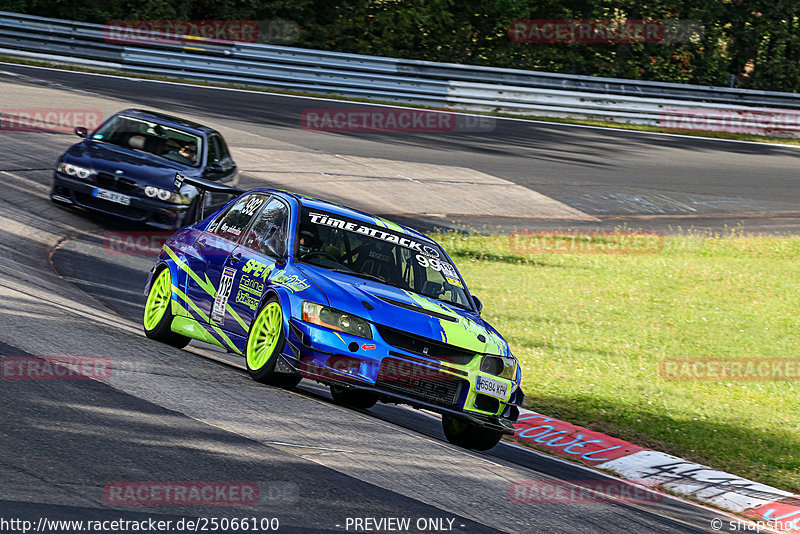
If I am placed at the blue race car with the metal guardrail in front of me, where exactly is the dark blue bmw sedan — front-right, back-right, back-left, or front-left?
front-left

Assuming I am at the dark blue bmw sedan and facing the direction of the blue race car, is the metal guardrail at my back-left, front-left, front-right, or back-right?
back-left

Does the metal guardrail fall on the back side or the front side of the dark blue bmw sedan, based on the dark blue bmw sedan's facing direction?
on the back side

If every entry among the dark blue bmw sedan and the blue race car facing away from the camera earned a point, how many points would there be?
0

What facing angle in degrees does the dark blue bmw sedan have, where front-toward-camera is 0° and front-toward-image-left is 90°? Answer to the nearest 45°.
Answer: approximately 45°

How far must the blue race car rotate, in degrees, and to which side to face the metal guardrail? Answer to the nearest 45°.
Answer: approximately 135° to its left

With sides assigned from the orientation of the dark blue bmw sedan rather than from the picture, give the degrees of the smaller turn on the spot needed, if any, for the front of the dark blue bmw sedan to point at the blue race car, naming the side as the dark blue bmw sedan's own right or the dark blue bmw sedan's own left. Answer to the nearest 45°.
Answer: approximately 45° to the dark blue bmw sedan's own left

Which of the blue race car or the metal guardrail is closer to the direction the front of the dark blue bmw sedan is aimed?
the blue race car

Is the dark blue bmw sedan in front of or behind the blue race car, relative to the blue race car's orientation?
behind
